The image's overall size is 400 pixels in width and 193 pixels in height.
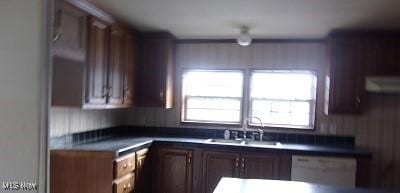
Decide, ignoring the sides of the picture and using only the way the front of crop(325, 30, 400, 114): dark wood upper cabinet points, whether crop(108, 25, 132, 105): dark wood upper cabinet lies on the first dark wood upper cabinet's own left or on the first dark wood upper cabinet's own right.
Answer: on the first dark wood upper cabinet's own right

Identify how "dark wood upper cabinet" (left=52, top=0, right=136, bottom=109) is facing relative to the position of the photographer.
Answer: facing the viewer and to the right of the viewer

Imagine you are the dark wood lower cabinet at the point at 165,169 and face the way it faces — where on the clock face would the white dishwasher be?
The white dishwasher is roughly at 9 o'clock from the dark wood lower cabinet.

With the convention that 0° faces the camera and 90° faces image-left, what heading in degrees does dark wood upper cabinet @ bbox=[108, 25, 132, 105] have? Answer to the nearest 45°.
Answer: approximately 315°

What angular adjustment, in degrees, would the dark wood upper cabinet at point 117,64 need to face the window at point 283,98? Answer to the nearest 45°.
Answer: approximately 45° to its left

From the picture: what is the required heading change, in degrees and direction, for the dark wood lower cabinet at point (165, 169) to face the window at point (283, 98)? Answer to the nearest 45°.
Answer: approximately 135° to its left

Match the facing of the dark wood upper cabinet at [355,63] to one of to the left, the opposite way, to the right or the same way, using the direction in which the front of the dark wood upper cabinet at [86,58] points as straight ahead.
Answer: to the right

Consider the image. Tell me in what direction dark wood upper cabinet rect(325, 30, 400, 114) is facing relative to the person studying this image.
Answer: facing the viewer

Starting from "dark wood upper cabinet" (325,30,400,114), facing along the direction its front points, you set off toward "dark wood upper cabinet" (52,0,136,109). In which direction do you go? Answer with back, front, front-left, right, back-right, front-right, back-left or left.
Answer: front-right

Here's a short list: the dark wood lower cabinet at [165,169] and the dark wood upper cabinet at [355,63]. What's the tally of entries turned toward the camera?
2

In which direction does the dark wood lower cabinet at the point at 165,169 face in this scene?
toward the camera

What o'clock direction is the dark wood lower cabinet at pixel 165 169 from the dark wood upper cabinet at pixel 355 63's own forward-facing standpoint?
The dark wood lower cabinet is roughly at 2 o'clock from the dark wood upper cabinet.
